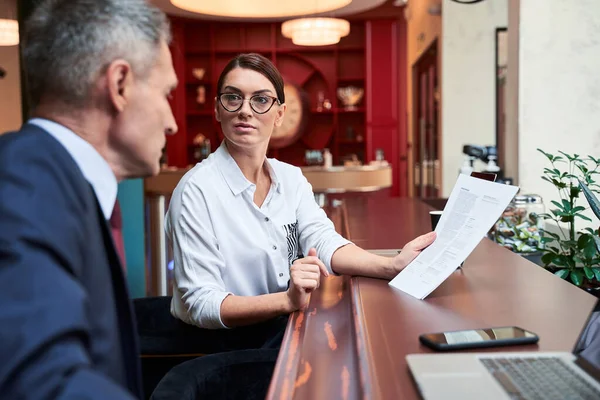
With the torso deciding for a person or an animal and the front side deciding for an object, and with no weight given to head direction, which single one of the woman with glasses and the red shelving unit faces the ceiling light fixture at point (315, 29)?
the red shelving unit

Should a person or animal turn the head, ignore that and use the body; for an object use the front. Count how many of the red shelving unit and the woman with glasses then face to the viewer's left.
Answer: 0

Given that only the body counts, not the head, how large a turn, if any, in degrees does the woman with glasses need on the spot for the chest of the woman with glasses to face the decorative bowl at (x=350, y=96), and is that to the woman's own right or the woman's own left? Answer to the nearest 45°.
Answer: approximately 135° to the woman's own left

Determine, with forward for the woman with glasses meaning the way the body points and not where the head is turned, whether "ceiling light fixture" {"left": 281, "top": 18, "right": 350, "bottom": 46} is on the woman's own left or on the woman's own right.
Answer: on the woman's own left

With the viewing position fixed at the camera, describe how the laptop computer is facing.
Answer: facing to the left of the viewer

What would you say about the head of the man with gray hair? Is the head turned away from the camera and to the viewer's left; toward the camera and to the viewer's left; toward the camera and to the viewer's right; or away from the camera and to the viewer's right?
away from the camera and to the viewer's right

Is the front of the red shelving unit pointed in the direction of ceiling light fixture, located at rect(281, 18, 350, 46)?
yes

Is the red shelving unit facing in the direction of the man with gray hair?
yes

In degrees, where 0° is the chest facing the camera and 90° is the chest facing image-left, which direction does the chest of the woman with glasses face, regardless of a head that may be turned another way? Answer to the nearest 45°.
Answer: approximately 315°
